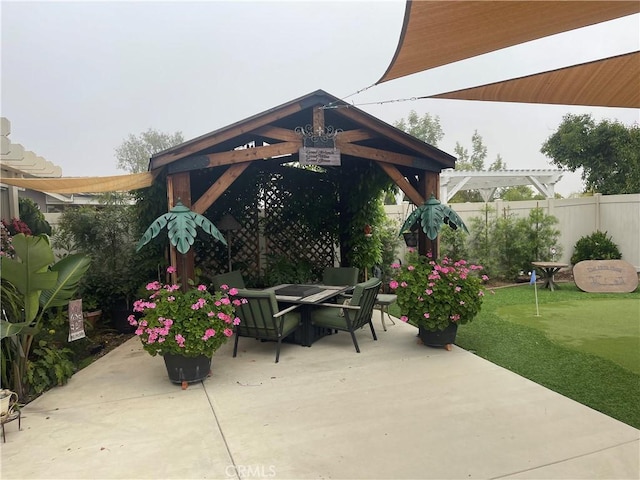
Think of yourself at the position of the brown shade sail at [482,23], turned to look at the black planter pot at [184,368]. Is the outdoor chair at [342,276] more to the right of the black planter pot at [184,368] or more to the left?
right

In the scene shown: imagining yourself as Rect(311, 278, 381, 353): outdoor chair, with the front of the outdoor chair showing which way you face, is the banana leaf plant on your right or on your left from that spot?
on your left

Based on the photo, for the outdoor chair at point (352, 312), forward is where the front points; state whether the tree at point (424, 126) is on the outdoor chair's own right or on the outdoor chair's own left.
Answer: on the outdoor chair's own right

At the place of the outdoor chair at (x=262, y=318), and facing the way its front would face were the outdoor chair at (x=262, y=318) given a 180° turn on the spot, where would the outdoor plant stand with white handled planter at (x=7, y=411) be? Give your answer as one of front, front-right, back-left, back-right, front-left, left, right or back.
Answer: front

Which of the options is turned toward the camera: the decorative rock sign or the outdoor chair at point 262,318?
the decorative rock sign

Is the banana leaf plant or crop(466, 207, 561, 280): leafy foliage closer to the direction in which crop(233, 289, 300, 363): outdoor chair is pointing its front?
the leafy foliage

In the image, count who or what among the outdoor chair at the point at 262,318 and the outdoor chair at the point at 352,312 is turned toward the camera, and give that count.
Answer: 0

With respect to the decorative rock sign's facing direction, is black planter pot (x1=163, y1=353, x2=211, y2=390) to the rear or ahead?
ahead

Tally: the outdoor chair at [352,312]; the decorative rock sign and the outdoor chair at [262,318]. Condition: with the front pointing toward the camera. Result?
1

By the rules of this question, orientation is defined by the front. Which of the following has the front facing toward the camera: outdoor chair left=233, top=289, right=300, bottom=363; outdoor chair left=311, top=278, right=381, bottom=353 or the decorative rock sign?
the decorative rock sign

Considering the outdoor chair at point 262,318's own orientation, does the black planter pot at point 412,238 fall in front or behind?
in front

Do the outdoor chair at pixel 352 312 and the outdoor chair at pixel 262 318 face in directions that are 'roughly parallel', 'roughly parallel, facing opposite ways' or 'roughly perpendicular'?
roughly perpendicular

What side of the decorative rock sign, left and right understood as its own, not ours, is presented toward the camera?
front

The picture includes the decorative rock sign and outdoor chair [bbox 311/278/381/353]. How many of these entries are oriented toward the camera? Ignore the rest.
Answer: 1

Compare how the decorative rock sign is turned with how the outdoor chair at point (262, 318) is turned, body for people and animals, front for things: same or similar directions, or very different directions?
very different directions

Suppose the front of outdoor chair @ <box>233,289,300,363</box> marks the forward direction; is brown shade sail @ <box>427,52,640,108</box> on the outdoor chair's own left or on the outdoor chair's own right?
on the outdoor chair's own right

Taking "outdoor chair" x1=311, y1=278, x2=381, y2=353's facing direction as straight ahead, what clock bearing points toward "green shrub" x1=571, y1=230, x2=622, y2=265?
The green shrub is roughly at 3 o'clock from the outdoor chair.

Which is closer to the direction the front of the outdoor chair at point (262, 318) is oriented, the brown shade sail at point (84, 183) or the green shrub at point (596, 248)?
the green shrub

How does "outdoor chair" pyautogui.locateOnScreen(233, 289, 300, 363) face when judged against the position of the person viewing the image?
facing away from the viewer and to the right of the viewer

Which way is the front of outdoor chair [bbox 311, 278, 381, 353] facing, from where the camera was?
facing away from the viewer and to the left of the viewer

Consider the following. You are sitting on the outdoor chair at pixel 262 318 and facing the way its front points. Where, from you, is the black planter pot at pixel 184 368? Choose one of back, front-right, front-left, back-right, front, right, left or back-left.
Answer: back

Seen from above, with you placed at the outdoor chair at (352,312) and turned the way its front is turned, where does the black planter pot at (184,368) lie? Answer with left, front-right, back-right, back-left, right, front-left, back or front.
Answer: left

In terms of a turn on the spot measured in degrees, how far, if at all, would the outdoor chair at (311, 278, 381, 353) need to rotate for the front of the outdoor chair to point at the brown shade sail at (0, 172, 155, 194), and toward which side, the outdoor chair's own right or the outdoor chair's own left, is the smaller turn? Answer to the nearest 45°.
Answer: approximately 45° to the outdoor chair's own left
